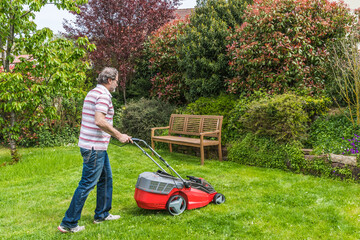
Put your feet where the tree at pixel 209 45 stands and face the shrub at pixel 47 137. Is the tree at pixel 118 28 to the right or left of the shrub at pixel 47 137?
right

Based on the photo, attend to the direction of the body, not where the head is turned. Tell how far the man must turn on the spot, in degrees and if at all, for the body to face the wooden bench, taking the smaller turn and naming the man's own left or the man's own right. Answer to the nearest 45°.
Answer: approximately 45° to the man's own left

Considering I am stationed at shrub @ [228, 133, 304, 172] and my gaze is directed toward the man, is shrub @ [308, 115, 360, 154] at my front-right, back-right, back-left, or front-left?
back-left

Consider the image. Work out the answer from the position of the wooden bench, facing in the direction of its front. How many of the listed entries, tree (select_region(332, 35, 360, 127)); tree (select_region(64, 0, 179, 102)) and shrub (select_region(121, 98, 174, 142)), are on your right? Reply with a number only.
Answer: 2

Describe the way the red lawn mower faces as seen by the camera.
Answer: facing away from the viewer and to the right of the viewer

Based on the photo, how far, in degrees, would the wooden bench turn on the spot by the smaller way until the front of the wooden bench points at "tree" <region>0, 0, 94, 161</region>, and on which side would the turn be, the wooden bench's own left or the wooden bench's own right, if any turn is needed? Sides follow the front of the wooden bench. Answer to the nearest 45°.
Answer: approximately 45° to the wooden bench's own right

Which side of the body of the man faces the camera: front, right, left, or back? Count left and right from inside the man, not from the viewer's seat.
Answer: right

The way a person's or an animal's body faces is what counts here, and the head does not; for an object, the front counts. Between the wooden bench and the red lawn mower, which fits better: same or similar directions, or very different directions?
very different directions

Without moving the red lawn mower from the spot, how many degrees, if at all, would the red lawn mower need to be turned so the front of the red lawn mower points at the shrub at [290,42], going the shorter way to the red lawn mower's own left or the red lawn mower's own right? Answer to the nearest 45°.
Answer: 0° — it already faces it

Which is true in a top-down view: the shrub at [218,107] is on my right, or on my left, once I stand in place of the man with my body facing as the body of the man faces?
on my left

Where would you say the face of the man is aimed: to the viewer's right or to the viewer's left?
to the viewer's right

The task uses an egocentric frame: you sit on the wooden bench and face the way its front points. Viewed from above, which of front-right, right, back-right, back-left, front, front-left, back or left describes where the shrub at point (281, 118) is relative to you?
left

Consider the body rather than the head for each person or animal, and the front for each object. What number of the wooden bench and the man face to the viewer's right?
1

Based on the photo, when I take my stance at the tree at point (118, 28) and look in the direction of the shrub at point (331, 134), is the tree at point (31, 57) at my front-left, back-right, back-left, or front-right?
front-right

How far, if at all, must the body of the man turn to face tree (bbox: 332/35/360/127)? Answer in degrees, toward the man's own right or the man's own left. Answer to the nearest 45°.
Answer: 0° — they already face it

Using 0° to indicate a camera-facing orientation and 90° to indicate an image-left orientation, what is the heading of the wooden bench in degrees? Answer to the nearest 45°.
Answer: approximately 45°

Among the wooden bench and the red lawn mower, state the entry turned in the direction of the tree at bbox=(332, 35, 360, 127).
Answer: the red lawn mower
